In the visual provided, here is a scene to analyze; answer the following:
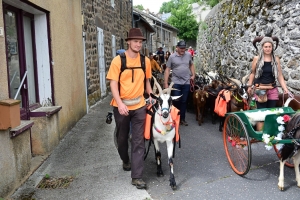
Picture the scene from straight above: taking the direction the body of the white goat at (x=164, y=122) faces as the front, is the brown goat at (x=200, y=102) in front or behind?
behind

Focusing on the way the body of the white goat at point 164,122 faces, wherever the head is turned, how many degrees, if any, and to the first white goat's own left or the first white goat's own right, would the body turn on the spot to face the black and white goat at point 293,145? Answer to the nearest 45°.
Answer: approximately 90° to the first white goat's own left

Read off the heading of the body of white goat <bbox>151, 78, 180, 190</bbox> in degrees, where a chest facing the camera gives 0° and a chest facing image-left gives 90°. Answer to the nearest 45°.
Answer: approximately 0°
